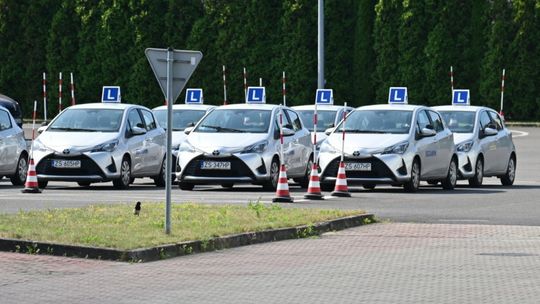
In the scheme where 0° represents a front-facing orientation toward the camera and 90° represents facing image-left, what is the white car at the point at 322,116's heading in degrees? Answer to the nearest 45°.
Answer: approximately 45°

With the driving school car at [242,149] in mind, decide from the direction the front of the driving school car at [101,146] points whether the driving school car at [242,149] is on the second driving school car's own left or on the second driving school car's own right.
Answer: on the second driving school car's own left

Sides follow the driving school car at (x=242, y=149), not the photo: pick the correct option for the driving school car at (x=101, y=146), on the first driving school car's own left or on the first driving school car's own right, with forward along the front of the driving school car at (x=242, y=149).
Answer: on the first driving school car's own right

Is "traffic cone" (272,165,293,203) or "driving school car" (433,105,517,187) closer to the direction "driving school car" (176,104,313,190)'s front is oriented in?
the traffic cone

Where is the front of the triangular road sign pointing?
away from the camera

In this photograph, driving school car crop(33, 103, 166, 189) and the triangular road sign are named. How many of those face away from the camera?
1

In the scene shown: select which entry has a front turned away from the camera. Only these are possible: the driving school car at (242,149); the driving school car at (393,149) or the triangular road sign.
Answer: the triangular road sign

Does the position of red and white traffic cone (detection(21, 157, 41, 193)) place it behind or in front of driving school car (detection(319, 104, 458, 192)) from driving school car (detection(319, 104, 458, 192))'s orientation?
in front

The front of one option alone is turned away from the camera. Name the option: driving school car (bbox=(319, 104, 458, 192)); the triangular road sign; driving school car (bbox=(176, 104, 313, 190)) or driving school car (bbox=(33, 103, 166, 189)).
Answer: the triangular road sign

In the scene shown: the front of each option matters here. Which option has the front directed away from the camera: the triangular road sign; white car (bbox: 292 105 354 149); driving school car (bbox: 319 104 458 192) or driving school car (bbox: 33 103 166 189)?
the triangular road sign

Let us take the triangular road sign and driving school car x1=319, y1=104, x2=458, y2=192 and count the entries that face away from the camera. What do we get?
1
